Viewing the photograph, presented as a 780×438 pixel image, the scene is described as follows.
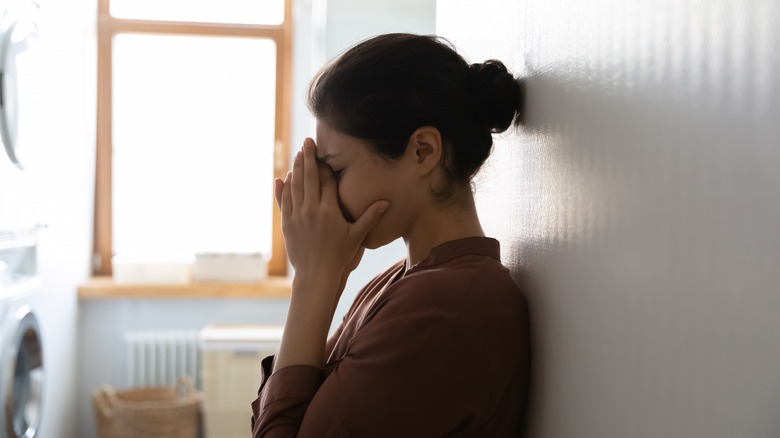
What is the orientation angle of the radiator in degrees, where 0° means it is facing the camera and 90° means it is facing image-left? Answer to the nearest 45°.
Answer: approximately 0°

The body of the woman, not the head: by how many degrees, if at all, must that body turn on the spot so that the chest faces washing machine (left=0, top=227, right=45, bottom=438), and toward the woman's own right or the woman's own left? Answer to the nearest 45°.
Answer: approximately 45° to the woman's own right

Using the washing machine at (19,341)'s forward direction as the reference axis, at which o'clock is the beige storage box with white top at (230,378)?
The beige storage box with white top is roughly at 11 o'clock from the washing machine.

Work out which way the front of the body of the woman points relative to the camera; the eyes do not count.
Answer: to the viewer's left

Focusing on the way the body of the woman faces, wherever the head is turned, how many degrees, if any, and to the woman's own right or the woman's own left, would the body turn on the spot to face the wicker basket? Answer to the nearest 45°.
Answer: approximately 45° to the woman's own right
